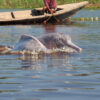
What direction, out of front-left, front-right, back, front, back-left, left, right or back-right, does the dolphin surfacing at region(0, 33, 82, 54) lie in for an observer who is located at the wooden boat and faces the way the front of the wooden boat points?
right

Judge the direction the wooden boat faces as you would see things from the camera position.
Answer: facing to the right of the viewer

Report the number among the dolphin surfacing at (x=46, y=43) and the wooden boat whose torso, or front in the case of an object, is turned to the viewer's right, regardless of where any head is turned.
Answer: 2

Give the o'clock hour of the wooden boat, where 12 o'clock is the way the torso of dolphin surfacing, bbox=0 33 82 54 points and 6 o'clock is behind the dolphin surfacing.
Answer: The wooden boat is roughly at 9 o'clock from the dolphin surfacing.

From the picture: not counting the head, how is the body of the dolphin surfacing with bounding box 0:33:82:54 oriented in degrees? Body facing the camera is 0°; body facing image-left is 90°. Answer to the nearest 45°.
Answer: approximately 270°

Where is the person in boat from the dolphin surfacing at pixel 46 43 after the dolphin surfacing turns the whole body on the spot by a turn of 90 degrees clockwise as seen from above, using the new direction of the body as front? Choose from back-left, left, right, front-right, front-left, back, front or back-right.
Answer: back
